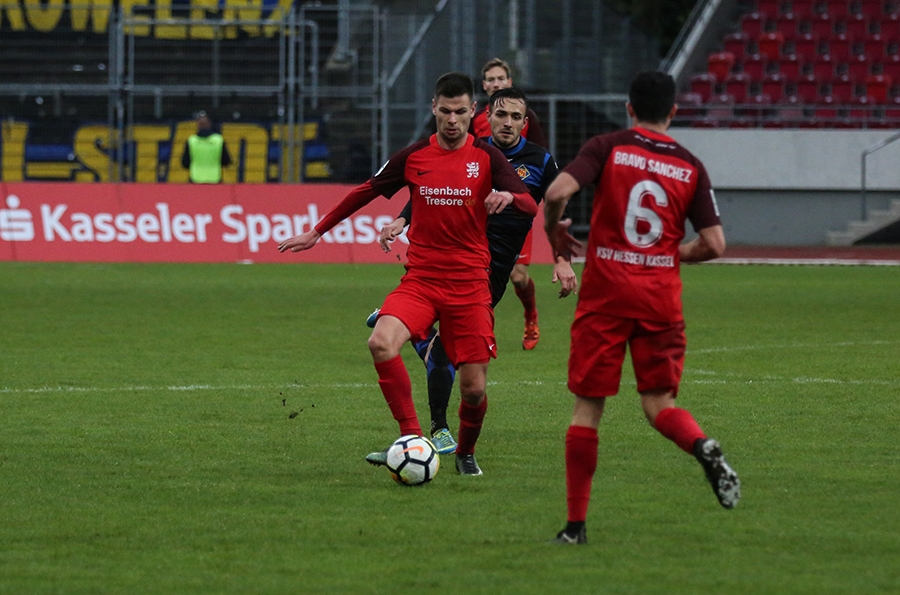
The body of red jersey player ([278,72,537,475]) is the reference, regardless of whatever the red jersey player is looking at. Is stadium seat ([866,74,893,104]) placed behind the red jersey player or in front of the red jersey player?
behind

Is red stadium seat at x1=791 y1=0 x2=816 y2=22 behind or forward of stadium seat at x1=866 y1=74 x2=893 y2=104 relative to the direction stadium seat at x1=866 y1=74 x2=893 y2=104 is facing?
behind

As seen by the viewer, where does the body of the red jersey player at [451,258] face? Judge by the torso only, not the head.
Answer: toward the camera

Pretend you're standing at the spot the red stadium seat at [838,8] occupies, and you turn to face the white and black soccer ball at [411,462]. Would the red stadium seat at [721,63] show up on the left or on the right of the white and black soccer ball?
right

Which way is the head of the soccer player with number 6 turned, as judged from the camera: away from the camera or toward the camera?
away from the camera

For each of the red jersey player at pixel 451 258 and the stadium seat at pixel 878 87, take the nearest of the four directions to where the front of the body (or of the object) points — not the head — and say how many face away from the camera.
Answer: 0

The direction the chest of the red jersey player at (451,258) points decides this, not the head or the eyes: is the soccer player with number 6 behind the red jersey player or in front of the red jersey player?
in front

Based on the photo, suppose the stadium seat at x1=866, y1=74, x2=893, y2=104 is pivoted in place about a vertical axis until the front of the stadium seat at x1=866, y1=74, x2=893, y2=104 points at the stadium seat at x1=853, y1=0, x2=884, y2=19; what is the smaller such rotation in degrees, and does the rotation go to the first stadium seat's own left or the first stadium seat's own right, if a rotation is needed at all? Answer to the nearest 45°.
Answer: approximately 180°

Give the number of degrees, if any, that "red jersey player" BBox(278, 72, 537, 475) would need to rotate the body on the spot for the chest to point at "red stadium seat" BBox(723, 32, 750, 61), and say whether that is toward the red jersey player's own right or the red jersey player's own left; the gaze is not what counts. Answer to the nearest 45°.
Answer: approximately 180°

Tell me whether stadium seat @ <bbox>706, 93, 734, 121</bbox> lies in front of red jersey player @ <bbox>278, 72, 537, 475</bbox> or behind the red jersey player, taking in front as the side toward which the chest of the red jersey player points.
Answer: behind
